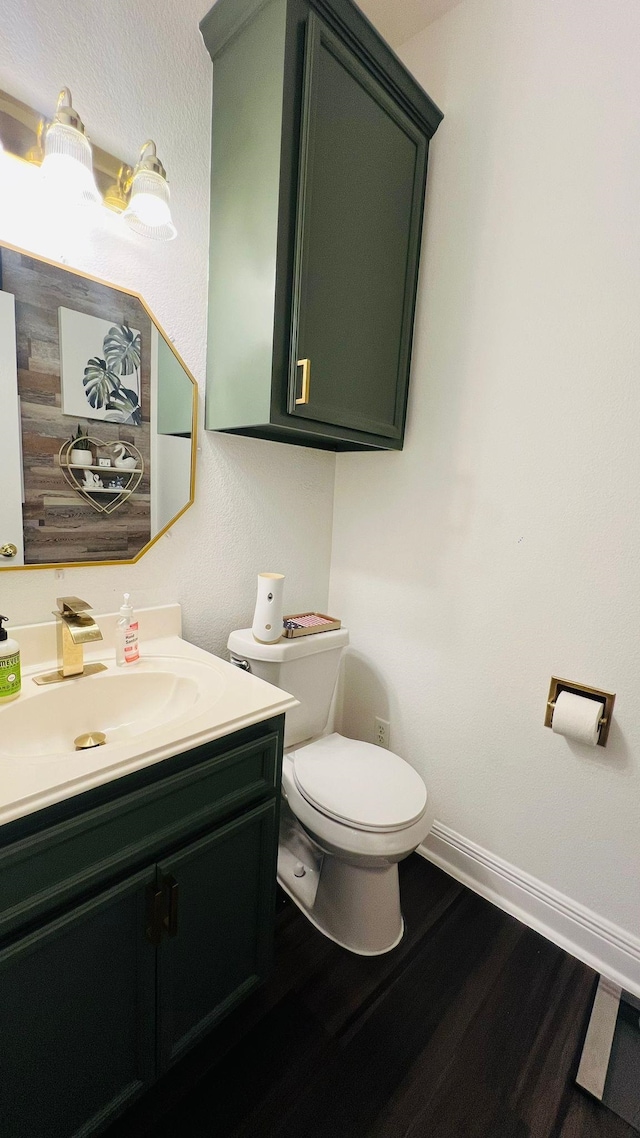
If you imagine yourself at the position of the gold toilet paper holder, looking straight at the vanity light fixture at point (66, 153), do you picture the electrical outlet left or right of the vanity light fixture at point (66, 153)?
right

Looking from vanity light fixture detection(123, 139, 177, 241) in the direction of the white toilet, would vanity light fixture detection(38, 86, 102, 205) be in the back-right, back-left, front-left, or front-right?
back-right

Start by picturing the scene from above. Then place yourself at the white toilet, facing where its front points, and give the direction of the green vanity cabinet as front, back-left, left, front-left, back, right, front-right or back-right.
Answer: right

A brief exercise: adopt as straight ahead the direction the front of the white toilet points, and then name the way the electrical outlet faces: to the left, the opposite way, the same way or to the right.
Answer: to the right

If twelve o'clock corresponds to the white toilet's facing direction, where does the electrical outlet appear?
The electrical outlet is roughly at 8 o'clock from the white toilet.

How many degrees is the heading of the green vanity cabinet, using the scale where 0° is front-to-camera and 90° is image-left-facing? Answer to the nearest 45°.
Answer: approximately 315°

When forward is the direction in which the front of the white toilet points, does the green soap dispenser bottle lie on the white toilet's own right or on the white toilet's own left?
on the white toilet's own right
